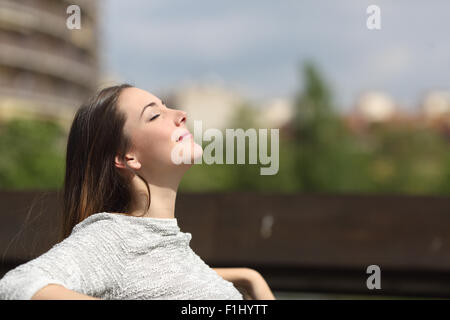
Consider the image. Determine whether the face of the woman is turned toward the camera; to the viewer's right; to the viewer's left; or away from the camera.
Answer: to the viewer's right

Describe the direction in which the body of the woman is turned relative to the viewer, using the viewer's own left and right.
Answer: facing the viewer and to the right of the viewer

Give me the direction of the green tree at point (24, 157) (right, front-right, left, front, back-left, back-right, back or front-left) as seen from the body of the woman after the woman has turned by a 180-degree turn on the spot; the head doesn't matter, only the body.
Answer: front-right

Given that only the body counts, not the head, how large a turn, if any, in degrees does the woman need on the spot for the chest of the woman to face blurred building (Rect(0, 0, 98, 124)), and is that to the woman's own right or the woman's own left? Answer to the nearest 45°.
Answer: approximately 135° to the woman's own left
